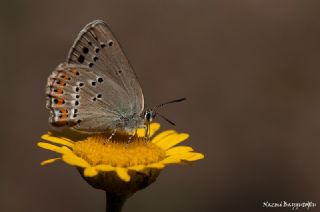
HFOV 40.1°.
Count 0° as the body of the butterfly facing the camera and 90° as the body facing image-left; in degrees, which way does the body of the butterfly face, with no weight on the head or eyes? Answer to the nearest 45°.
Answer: approximately 270°
